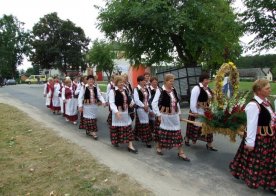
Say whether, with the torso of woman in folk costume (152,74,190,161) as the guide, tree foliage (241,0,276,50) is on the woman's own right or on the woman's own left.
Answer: on the woman's own left

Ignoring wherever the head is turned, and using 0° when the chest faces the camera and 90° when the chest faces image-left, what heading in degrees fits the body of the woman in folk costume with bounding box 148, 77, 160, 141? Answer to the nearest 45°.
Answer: approximately 315°

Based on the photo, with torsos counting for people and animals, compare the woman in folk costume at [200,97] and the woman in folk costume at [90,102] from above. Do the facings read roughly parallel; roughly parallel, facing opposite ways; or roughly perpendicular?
roughly parallel

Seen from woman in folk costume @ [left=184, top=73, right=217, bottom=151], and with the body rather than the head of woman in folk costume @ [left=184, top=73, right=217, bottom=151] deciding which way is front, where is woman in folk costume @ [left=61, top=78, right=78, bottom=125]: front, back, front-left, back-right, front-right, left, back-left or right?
back

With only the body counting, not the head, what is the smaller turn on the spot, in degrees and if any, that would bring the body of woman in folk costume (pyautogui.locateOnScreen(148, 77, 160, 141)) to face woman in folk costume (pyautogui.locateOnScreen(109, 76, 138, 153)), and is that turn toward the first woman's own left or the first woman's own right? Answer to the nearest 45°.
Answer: approximately 90° to the first woman's own right

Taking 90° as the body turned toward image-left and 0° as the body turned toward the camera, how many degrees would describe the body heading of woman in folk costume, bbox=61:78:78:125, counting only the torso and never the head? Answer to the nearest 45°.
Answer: approximately 315°

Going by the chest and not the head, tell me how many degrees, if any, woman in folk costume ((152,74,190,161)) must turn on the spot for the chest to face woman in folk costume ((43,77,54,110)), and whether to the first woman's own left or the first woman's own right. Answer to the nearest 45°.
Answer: approximately 180°

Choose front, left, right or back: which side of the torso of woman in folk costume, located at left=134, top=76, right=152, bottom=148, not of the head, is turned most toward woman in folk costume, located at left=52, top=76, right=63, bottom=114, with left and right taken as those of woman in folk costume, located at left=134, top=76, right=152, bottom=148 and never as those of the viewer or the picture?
back

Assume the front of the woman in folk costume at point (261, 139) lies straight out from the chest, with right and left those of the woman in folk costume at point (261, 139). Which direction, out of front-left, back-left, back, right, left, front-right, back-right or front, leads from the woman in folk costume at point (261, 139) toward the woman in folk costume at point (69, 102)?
back

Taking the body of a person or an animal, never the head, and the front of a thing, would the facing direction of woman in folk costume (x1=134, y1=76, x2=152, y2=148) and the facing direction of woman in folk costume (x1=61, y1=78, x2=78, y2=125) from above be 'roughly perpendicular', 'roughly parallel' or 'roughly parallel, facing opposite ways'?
roughly parallel

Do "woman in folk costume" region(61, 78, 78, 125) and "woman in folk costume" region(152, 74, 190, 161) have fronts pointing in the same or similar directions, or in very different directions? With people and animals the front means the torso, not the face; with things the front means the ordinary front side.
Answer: same or similar directions

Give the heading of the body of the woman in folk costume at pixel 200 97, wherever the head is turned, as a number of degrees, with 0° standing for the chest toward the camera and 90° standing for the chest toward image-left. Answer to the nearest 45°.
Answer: approximately 315°
